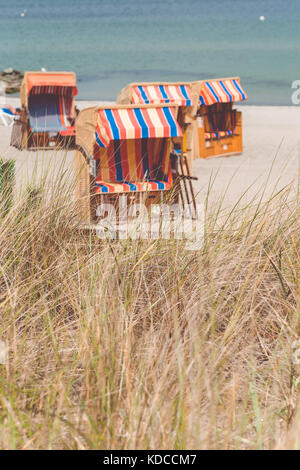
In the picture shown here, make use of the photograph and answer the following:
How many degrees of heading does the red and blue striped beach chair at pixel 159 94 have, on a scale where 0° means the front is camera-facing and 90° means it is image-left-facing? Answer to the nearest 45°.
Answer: approximately 315°

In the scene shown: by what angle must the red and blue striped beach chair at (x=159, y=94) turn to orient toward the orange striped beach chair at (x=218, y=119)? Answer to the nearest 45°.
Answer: approximately 90° to its left

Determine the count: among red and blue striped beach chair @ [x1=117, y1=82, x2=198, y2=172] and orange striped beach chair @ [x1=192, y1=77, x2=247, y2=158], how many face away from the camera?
0

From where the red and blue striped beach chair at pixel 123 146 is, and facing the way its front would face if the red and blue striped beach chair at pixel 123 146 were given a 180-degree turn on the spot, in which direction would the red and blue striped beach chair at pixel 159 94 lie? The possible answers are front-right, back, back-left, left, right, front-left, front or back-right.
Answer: front-right

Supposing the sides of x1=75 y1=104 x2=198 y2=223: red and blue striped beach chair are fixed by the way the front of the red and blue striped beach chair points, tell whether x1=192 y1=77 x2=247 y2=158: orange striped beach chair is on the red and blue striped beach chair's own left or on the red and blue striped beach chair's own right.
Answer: on the red and blue striped beach chair's own left

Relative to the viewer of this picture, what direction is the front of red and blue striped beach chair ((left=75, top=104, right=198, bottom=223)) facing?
facing the viewer and to the right of the viewer

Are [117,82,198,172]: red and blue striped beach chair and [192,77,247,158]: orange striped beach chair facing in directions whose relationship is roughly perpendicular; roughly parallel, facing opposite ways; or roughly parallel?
roughly parallel

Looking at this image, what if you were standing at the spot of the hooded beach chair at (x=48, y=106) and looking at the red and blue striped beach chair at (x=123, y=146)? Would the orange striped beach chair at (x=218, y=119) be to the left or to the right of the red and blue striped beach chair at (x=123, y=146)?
left

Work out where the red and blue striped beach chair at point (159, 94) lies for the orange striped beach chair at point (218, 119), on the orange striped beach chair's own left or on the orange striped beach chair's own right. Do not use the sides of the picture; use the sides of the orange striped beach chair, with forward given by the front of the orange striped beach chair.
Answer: on the orange striped beach chair's own right

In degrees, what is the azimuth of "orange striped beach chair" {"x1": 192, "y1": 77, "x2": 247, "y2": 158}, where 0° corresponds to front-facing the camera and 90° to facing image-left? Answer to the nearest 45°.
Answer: approximately 315°

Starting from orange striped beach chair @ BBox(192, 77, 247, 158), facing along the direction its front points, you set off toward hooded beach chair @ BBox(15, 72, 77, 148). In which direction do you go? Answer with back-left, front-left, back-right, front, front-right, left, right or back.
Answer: back-right
